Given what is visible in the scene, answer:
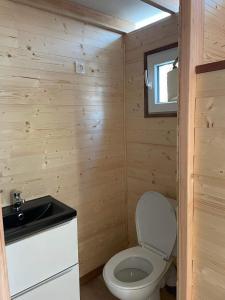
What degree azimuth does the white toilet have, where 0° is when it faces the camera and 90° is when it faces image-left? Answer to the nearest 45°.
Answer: approximately 45°

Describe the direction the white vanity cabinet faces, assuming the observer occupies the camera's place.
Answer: facing the viewer and to the right of the viewer

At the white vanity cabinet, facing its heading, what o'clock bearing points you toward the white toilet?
The white toilet is roughly at 10 o'clock from the white vanity cabinet.

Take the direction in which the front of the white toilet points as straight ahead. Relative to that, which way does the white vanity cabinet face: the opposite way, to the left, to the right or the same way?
to the left

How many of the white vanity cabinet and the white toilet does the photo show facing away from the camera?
0
